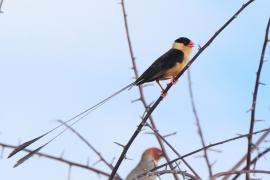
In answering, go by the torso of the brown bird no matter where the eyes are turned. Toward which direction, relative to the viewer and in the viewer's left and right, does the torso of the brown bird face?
facing to the right of the viewer
